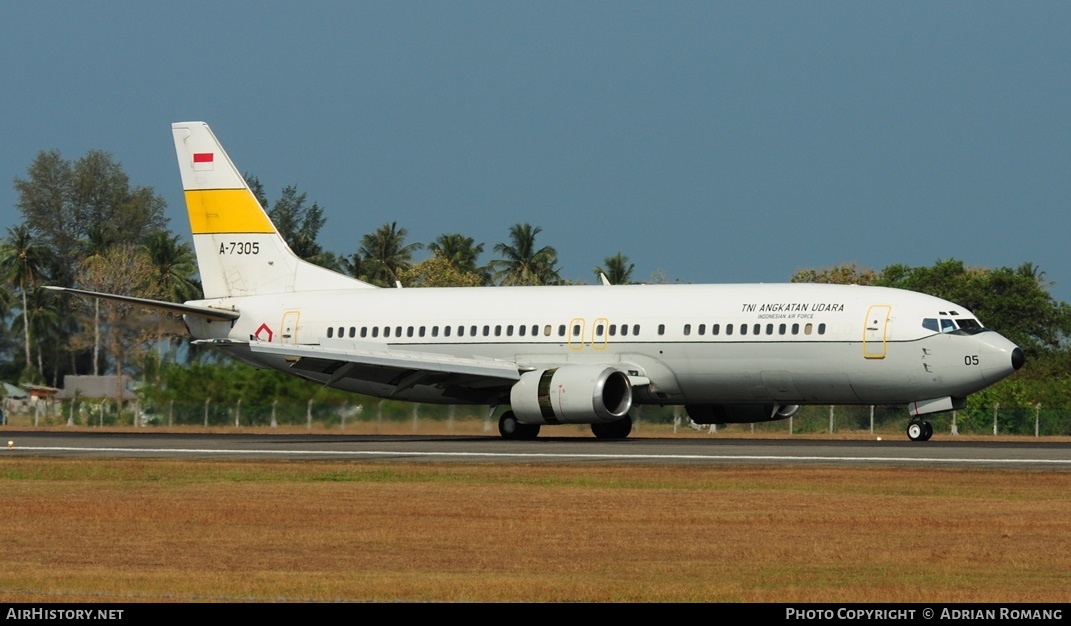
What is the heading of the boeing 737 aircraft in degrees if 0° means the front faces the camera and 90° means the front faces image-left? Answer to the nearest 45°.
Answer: approximately 315°
